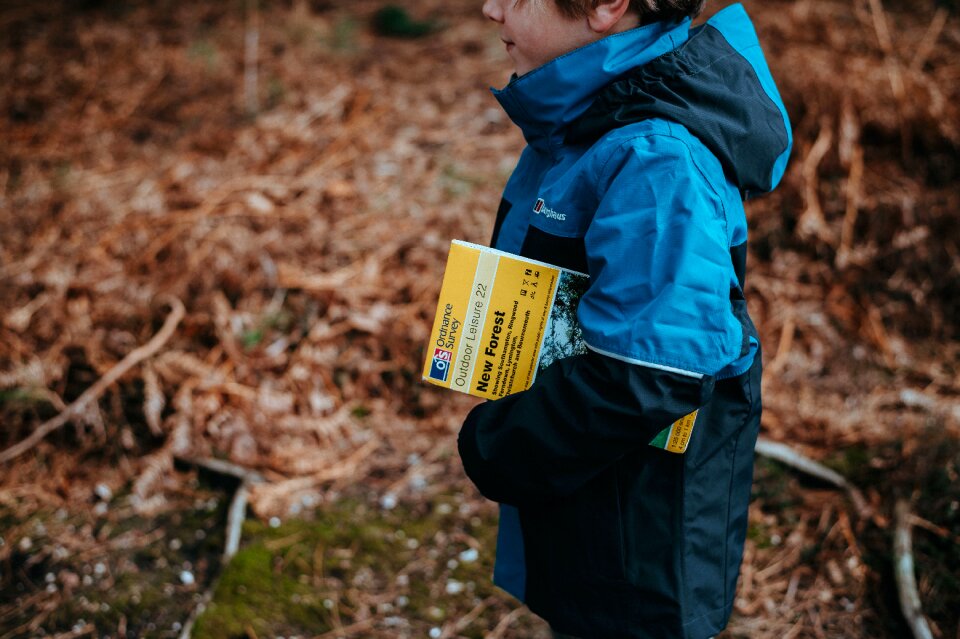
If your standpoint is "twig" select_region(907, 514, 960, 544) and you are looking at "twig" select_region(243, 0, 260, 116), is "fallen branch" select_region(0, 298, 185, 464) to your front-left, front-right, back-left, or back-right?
front-left

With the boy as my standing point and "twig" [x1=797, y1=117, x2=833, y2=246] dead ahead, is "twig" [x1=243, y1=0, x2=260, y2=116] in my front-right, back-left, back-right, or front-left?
front-left

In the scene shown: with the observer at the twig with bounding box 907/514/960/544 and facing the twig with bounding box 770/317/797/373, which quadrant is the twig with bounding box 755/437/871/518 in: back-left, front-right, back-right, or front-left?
front-left

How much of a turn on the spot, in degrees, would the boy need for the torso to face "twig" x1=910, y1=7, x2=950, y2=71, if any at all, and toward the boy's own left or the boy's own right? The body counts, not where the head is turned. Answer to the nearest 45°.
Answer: approximately 90° to the boy's own right

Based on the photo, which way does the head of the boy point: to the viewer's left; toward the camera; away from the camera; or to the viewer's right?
to the viewer's left

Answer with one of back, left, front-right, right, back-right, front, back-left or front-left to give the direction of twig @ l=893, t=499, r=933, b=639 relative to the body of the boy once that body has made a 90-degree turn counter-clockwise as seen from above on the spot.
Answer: back-left

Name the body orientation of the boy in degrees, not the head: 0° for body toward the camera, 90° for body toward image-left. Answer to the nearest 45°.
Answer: approximately 90°

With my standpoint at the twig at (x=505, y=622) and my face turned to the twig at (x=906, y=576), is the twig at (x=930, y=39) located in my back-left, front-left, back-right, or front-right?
front-left

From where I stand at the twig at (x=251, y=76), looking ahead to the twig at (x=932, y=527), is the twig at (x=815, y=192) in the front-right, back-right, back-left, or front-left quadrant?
front-left

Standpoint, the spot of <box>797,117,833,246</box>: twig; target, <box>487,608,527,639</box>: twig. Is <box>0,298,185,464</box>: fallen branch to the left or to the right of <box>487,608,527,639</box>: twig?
right

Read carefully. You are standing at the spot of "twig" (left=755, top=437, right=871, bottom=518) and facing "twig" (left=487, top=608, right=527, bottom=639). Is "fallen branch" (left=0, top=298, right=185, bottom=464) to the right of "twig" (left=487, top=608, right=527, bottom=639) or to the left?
right
